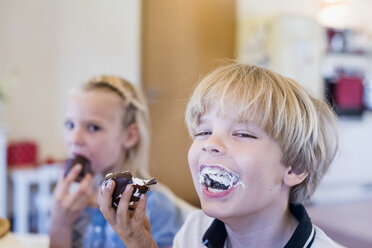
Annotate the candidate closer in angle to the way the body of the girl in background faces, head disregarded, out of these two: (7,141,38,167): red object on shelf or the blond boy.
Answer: the blond boy

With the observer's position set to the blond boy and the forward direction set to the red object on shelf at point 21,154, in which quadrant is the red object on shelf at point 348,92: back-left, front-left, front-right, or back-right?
front-right

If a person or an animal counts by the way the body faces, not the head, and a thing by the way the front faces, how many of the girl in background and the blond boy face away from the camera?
0

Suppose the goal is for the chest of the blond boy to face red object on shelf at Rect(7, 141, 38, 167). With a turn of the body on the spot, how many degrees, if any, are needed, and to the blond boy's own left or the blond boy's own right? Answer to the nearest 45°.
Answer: approximately 90° to the blond boy's own right

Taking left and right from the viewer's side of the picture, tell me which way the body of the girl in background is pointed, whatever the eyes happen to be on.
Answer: facing the viewer and to the left of the viewer

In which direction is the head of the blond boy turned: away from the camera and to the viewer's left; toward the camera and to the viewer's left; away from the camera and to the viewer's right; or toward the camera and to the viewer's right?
toward the camera and to the viewer's left

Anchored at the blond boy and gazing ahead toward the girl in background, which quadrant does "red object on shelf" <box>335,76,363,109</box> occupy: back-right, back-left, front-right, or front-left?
front-right

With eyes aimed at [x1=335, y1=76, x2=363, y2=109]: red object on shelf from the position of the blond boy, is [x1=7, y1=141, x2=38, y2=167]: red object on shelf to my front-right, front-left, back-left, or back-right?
front-left
